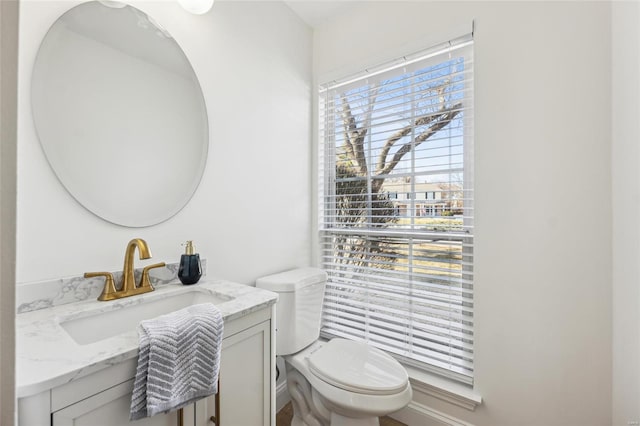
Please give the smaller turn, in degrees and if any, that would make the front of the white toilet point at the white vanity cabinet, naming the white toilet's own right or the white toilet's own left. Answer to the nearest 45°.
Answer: approximately 90° to the white toilet's own right

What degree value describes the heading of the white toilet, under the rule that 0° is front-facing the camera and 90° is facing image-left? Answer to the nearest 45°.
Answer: approximately 315°

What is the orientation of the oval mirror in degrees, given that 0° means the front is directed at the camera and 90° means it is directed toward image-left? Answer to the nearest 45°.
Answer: approximately 315°
